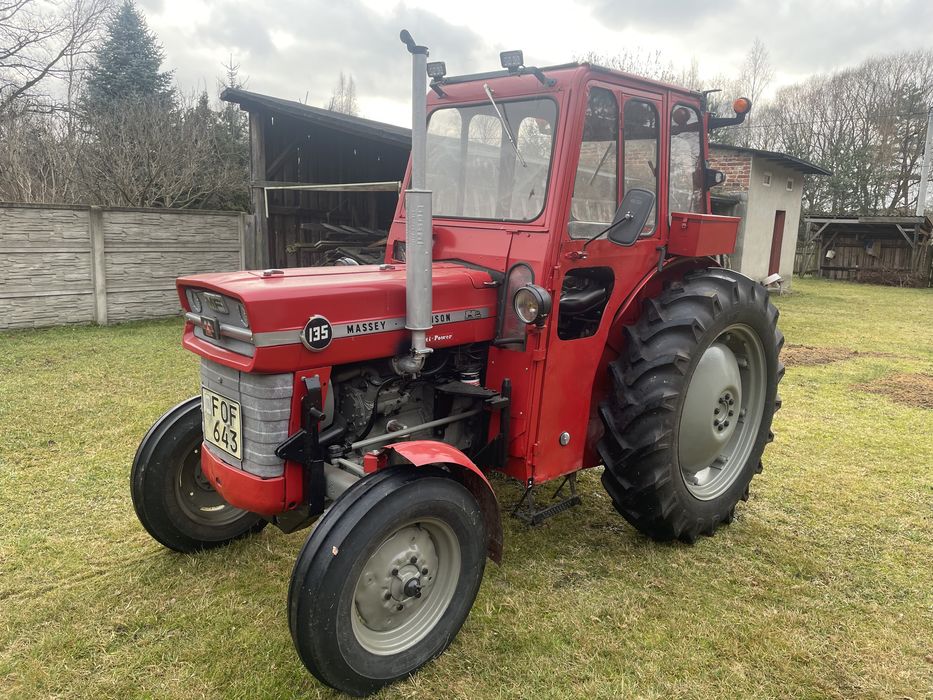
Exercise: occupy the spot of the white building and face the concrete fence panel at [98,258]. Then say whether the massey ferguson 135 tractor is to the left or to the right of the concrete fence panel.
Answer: left

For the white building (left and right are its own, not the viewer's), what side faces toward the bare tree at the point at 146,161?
right

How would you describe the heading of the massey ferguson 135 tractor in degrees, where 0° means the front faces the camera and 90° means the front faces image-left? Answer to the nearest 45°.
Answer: approximately 45°

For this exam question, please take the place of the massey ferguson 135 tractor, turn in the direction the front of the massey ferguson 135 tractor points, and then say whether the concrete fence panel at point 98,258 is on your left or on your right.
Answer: on your right

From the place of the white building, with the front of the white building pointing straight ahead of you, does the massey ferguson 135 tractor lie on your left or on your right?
on your right

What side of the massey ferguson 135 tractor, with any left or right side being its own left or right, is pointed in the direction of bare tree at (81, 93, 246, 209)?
right
